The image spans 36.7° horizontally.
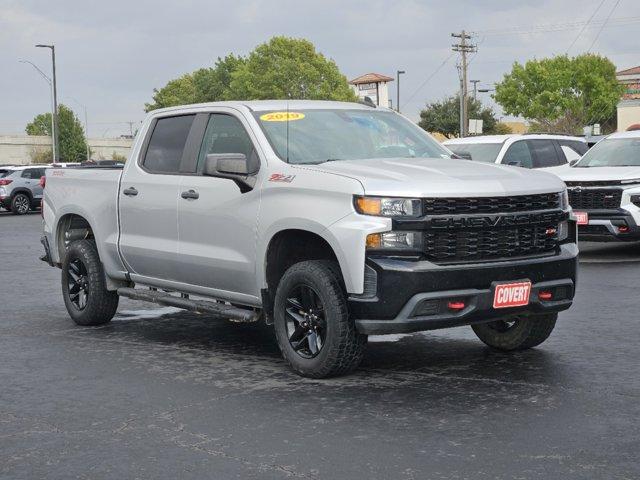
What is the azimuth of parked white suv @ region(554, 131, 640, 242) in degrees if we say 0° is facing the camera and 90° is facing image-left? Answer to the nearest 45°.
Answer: approximately 45°

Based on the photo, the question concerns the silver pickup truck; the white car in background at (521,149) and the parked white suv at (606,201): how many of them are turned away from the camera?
0

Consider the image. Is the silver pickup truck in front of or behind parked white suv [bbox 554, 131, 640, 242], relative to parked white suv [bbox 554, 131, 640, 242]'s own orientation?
in front

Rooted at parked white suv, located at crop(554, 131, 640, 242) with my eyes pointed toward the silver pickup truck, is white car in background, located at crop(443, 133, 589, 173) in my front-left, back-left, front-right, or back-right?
back-right

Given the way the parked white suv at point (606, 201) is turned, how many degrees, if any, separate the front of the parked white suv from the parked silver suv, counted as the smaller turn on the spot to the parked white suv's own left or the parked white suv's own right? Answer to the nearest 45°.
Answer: approximately 90° to the parked white suv's own right

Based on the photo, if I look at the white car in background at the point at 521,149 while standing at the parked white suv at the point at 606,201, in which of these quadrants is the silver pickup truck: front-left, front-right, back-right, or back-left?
back-left

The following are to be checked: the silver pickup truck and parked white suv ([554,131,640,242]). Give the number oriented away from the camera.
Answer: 0

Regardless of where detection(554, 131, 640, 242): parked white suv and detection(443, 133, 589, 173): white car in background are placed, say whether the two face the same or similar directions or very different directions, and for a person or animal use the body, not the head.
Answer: same or similar directions

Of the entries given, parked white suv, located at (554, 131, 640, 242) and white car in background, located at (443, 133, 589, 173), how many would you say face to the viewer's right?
0

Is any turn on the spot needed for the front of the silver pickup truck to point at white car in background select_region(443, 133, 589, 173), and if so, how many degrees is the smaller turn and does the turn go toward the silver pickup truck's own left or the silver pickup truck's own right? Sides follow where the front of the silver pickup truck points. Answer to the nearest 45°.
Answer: approximately 135° to the silver pickup truck's own left

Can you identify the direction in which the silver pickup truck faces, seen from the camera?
facing the viewer and to the right of the viewer

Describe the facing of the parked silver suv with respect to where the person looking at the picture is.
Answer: facing away from the viewer and to the right of the viewer

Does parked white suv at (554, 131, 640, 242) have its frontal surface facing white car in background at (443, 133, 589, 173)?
no

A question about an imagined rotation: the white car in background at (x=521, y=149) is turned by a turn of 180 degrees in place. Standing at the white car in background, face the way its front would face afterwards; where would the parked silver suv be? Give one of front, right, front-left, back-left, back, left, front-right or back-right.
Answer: left
